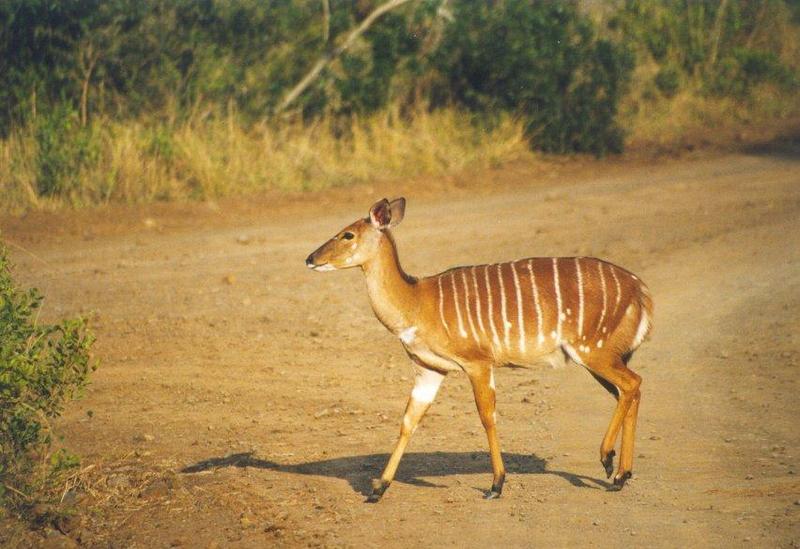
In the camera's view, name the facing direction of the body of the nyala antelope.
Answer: to the viewer's left

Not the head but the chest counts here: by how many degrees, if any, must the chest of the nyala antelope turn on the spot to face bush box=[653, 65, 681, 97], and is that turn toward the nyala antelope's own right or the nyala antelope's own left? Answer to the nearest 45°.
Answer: approximately 90° to the nyala antelope's own right

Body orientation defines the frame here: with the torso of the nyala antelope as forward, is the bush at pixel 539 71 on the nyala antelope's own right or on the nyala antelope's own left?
on the nyala antelope's own right

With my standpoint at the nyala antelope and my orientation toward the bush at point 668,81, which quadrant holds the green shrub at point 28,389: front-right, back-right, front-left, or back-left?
back-left

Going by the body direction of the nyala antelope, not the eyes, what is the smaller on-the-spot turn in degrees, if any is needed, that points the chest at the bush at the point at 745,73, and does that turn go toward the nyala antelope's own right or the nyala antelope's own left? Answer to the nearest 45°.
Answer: approximately 90° to the nyala antelope's own right

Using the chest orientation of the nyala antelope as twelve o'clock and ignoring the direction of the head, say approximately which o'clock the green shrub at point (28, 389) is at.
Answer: The green shrub is roughly at 12 o'clock from the nyala antelope.

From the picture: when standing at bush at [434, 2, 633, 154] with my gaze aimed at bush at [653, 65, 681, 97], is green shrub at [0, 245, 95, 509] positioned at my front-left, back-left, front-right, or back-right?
back-right

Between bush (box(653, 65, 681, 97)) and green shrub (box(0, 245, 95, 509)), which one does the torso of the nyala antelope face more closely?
the green shrub
